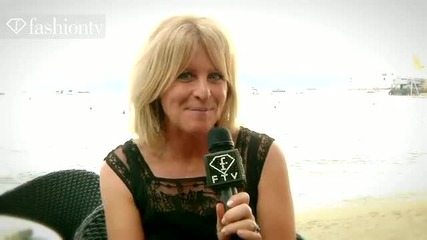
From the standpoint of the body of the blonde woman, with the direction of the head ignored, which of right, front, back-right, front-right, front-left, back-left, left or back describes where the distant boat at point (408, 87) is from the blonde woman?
back-left

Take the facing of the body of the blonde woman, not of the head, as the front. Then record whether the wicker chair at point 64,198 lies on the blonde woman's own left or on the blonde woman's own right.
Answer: on the blonde woman's own right

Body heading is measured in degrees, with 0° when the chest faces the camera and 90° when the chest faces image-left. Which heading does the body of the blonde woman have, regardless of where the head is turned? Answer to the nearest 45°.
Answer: approximately 0°
